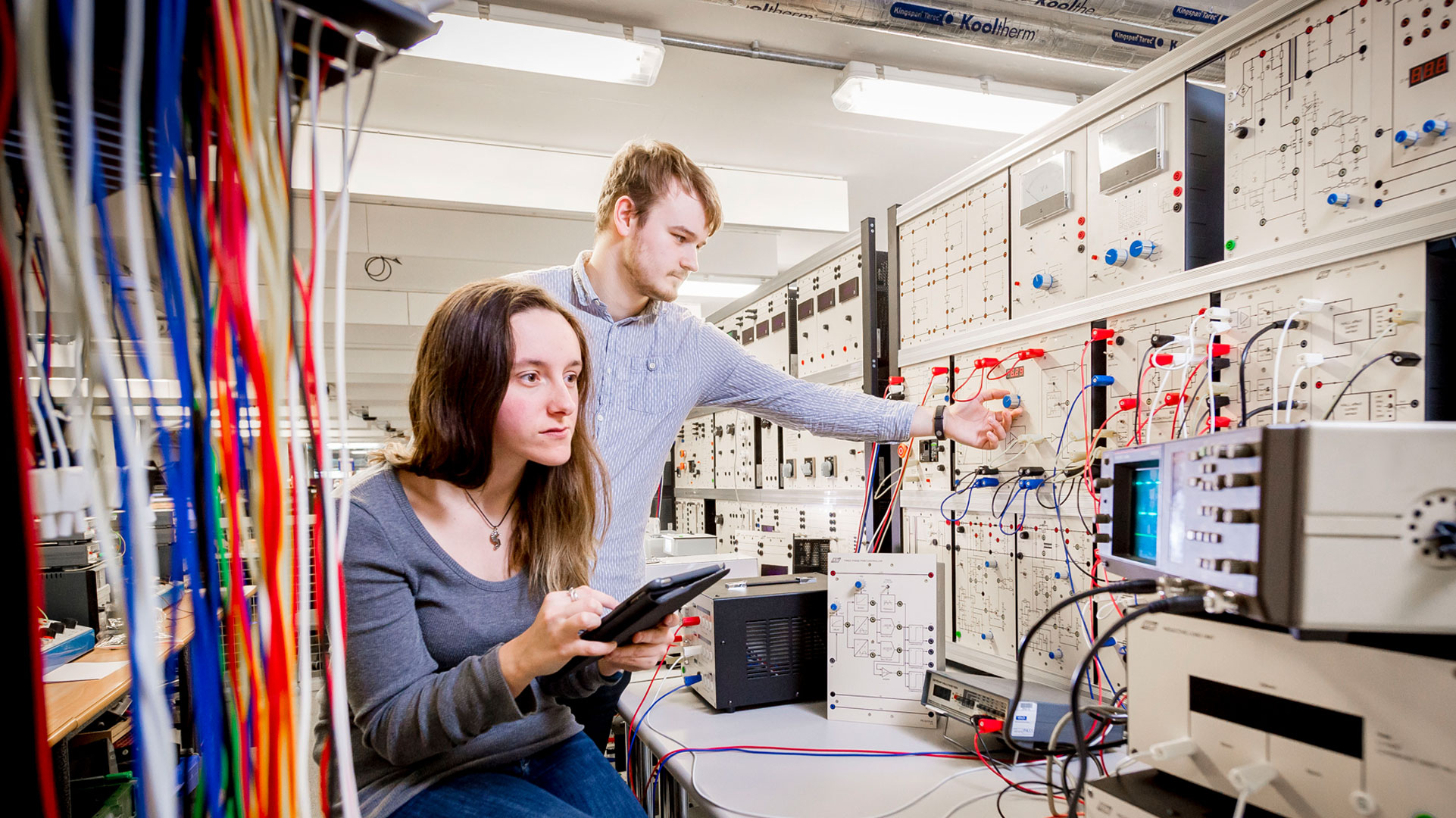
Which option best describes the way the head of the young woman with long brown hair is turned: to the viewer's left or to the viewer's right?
to the viewer's right

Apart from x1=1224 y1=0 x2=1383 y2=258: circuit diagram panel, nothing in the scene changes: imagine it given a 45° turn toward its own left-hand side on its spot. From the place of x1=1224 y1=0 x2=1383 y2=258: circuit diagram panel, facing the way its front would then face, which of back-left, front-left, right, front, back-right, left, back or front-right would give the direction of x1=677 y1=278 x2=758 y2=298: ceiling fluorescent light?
back-right

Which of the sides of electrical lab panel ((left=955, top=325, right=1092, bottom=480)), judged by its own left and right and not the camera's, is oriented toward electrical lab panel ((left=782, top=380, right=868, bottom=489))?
right

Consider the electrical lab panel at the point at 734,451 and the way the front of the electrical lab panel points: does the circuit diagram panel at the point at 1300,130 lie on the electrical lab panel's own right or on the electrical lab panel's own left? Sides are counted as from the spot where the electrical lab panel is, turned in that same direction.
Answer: on the electrical lab panel's own left

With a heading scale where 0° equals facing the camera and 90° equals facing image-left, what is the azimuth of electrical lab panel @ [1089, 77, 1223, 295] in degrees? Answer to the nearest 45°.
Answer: approximately 45°

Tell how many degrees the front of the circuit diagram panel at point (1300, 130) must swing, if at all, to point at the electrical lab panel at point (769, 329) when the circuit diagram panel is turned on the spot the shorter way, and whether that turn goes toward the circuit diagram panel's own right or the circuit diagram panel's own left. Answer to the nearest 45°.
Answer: approximately 90° to the circuit diagram panel's own right
